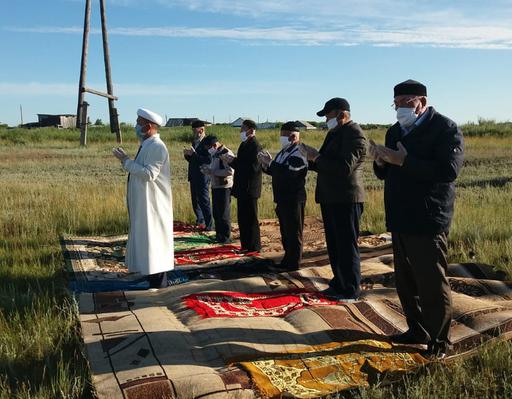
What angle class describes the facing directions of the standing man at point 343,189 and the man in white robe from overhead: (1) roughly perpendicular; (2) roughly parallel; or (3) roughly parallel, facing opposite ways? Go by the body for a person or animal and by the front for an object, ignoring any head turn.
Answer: roughly parallel

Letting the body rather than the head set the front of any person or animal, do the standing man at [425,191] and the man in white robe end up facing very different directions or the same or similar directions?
same or similar directions

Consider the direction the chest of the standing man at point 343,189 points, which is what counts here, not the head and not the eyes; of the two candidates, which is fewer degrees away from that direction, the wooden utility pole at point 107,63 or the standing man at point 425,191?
the wooden utility pole

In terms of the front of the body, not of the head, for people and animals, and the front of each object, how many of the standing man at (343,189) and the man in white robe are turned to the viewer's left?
2

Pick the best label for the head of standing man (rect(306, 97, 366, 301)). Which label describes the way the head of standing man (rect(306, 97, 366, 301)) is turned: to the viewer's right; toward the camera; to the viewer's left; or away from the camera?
to the viewer's left

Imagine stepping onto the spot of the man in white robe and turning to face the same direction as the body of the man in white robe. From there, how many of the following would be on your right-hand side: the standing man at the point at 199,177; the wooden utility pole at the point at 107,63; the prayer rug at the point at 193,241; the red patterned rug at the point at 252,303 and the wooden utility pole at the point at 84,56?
4

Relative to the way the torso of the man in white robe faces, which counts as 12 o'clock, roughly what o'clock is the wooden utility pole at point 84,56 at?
The wooden utility pole is roughly at 3 o'clock from the man in white robe.

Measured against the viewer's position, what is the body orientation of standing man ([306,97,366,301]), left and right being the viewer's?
facing to the left of the viewer

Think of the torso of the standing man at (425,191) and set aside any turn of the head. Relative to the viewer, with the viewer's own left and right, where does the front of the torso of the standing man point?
facing the viewer and to the left of the viewer

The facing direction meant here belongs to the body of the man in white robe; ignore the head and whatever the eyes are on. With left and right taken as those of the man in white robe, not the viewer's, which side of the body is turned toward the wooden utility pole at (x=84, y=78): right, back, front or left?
right

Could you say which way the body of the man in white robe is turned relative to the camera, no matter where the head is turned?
to the viewer's left

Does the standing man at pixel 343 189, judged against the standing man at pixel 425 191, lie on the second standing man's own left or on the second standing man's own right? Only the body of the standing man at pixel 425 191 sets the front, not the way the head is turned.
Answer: on the second standing man's own right
